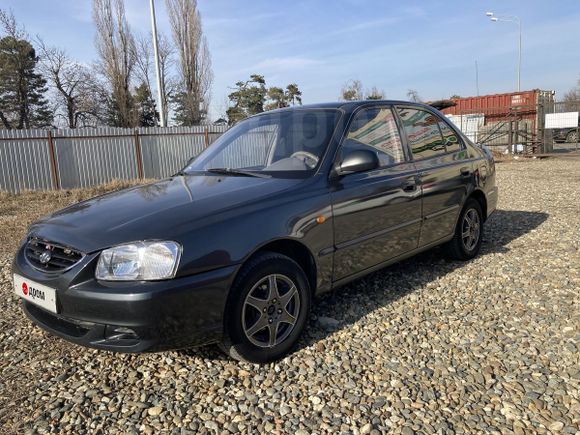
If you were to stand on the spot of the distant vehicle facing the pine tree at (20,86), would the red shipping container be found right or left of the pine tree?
left

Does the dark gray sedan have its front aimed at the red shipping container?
no

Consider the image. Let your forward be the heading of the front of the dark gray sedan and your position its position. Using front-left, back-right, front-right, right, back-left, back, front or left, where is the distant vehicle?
back

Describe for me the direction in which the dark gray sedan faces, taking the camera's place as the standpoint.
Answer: facing the viewer and to the left of the viewer

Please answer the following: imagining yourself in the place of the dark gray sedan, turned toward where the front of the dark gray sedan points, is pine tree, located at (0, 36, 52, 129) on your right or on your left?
on your right
